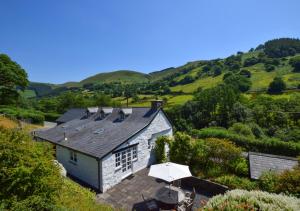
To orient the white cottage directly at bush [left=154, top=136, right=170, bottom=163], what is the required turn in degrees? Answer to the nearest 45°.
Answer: approximately 45° to its left

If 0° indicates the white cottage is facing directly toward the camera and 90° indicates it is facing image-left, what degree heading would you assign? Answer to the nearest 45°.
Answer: approximately 315°

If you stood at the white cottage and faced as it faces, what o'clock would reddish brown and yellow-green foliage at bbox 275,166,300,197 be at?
The reddish brown and yellow-green foliage is roughly at 12 o'clock from the white cottage.

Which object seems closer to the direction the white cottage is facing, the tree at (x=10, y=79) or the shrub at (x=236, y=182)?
the shrub

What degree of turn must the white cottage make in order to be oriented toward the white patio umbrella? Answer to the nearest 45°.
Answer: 0° — it already faces it

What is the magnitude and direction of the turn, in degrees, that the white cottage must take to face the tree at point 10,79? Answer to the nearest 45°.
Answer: approximately 180°

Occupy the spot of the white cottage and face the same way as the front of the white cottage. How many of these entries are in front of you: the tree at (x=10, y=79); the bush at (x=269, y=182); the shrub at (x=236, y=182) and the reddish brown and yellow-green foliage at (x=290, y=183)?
3

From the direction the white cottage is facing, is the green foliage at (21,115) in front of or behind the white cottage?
behind

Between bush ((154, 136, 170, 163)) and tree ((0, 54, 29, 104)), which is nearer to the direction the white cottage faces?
the bush

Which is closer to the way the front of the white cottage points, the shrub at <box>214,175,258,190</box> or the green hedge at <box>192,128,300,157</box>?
the shrub
